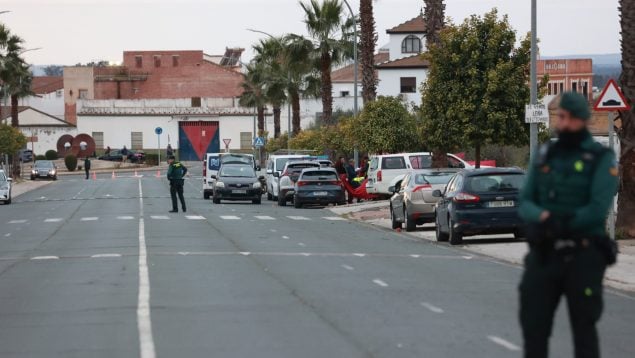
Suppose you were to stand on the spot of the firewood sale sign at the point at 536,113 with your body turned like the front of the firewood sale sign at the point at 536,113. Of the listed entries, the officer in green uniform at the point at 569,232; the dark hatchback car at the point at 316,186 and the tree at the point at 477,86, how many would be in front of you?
1

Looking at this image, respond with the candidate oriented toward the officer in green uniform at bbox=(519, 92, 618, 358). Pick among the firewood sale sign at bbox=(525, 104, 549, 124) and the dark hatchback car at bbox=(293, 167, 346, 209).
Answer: the firewood sale sign

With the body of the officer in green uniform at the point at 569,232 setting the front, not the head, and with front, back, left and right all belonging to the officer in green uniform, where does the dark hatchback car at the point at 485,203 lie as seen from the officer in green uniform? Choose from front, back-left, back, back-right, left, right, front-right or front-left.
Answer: back-right

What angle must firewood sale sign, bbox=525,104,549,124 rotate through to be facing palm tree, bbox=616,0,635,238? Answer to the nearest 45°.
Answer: approximately 45° to its left

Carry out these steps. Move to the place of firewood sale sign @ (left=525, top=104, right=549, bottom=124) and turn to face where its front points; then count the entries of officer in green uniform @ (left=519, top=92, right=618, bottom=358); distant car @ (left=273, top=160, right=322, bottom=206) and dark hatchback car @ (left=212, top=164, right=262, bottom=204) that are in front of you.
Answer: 1

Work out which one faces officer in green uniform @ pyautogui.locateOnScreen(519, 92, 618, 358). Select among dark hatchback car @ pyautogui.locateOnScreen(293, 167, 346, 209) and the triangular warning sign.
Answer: the triangular warning sign

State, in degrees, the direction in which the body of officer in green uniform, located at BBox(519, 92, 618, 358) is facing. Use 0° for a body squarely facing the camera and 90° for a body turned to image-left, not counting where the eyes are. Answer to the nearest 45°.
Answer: approximately 45°

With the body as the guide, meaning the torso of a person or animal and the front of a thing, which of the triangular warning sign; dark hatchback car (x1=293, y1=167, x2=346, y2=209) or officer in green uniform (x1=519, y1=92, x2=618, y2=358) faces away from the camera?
the dark hatchback car

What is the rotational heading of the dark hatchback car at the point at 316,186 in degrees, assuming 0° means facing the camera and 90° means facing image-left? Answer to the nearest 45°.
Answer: approximately 180°

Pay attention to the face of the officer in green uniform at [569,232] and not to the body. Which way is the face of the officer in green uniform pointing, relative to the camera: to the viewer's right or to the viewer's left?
to the viewer's left
